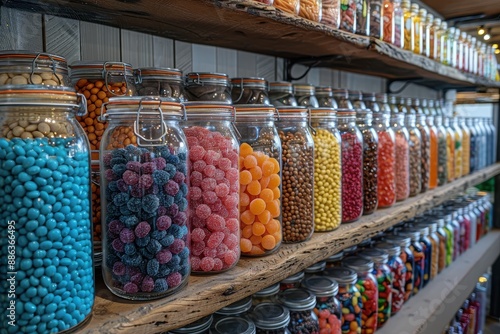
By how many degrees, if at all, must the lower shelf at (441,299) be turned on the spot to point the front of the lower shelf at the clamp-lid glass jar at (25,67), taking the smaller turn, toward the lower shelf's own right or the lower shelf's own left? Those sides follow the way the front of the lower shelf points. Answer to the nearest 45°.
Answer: approximately 90° to the lower shelf's own right

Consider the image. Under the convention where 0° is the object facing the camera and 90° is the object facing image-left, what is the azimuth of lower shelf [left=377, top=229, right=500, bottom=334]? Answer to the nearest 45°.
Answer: approximately 315°

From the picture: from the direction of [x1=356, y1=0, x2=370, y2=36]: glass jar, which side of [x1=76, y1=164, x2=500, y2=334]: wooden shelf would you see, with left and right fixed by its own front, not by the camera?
left

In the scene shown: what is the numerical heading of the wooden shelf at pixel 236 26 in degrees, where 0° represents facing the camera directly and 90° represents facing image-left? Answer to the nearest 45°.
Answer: approximately 315°

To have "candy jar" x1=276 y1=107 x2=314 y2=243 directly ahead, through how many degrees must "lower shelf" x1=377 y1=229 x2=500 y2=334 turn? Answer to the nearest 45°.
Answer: approximately 45° to its right

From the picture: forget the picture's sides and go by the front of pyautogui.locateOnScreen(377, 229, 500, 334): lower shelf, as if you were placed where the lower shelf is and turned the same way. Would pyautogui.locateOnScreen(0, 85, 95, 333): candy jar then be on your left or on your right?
on your right
